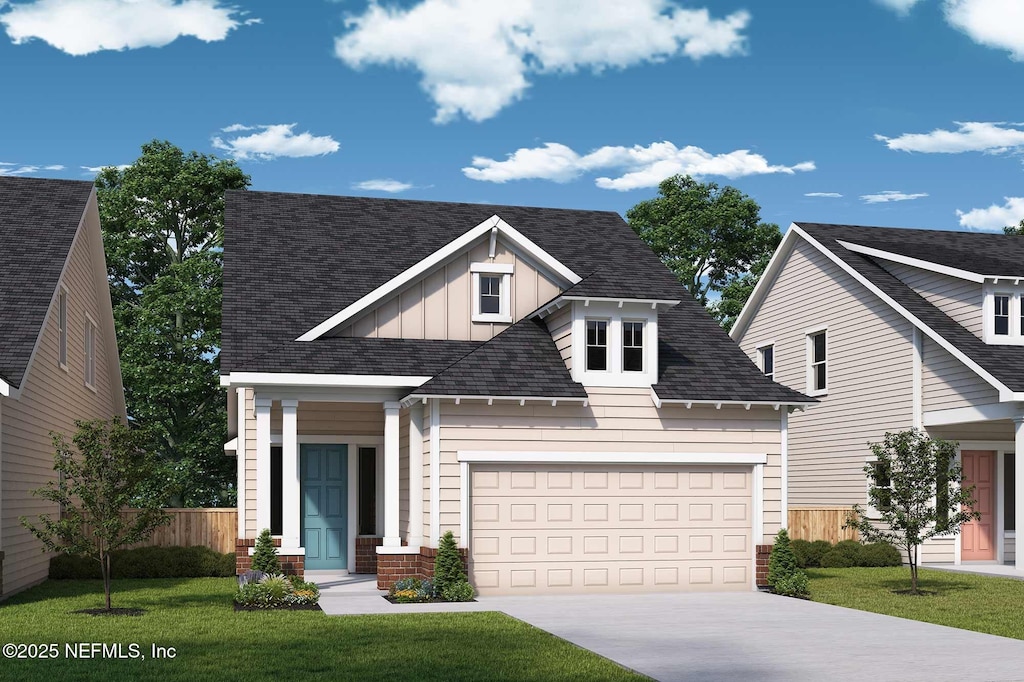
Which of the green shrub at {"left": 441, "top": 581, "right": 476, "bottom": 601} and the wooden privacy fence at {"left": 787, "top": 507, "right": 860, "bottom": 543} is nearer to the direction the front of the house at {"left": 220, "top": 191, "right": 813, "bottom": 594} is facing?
the green shrub

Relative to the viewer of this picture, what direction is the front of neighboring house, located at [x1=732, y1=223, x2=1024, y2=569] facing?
facing the viewer and to the right of the viewer

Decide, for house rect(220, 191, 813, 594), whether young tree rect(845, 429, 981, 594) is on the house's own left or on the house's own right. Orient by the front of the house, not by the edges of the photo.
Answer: on the house's own left

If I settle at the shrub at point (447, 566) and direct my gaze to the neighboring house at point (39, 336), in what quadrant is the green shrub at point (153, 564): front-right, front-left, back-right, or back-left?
front-right

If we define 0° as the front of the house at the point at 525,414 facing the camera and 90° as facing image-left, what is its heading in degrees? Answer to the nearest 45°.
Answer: approximately 0°

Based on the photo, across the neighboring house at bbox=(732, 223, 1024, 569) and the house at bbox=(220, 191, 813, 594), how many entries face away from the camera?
0

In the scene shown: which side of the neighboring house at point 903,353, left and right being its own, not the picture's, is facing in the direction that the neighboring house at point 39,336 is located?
right

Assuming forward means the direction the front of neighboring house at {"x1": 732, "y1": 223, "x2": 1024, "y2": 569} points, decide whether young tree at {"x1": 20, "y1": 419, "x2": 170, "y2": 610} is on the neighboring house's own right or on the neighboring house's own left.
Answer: on the neighboring house's own right

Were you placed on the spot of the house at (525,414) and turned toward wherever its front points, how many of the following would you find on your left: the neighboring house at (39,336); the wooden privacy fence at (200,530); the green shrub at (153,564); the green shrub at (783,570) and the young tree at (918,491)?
2

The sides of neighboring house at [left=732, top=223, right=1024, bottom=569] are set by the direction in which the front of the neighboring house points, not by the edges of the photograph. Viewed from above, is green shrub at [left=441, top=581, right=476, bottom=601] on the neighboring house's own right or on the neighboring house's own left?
on the neighboring house's own right
